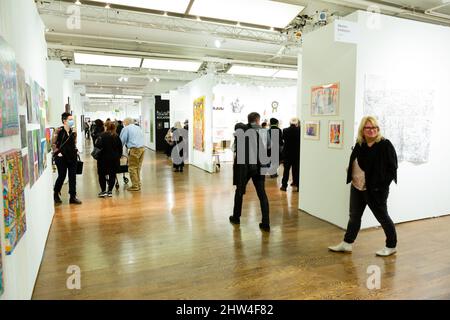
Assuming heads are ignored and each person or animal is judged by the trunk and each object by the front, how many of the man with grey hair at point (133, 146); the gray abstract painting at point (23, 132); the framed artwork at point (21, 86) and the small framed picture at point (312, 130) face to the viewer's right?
2

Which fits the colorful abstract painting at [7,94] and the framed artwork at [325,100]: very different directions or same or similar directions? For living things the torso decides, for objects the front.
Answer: very different directions

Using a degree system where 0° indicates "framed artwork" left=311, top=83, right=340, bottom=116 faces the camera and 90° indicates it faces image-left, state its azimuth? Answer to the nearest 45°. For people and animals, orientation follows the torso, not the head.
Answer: approximately 45°

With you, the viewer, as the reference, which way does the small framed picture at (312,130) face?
facing the viewer and to the left of the viewer

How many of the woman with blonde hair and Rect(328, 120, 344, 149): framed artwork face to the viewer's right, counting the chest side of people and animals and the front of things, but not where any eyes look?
0

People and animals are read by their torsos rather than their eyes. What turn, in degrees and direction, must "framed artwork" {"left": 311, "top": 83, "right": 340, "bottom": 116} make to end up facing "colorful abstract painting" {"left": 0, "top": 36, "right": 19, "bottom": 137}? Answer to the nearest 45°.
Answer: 0° — it already faces it

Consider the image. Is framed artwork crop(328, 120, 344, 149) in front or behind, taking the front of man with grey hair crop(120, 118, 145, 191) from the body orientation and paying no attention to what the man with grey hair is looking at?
behind

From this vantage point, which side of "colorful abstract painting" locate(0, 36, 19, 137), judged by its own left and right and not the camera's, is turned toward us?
right

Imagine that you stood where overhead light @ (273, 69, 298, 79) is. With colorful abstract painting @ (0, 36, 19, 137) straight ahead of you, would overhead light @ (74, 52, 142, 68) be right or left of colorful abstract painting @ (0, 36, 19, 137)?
right

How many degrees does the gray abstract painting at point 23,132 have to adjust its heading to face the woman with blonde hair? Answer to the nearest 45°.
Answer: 0° — it already faces them

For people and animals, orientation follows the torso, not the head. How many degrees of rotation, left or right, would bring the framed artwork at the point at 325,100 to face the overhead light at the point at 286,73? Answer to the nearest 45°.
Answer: approximately 135° to its right
